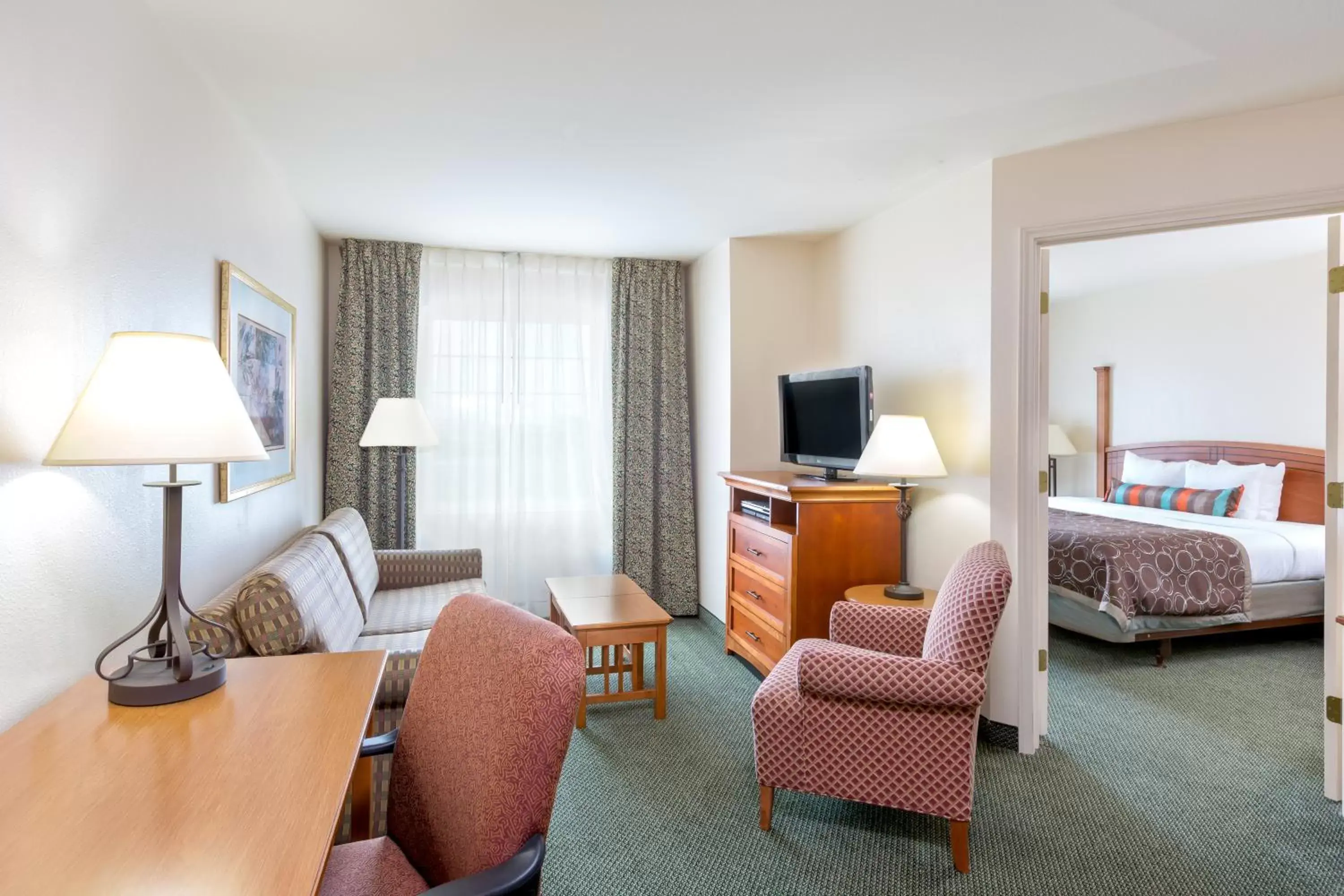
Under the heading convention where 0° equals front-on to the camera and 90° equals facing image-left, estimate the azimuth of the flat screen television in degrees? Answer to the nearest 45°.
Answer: approximately 45°

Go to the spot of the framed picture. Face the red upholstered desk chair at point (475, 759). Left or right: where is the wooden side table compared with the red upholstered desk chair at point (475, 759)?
left

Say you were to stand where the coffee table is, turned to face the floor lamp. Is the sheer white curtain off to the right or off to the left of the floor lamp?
right

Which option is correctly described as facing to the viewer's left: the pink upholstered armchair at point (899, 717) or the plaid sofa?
the pink upholstered armchair

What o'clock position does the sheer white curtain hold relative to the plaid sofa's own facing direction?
The sheer white curtain is roughly at 10 o'clock from the plaid sofa.

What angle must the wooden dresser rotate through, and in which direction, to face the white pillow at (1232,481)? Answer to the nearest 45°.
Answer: approximately 180°

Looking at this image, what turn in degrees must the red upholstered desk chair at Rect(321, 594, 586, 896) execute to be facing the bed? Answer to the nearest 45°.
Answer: approximately 180°

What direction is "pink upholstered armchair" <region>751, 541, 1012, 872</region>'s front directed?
to the viewer's left

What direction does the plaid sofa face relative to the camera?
to the viewer's right

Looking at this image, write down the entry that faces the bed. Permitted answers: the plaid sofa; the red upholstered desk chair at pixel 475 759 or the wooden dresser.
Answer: the plaid sofa

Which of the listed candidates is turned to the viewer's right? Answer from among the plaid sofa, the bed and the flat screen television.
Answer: the plaid sofa

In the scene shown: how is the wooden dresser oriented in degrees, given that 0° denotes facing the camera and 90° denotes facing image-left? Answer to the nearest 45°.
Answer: approximately 45°
